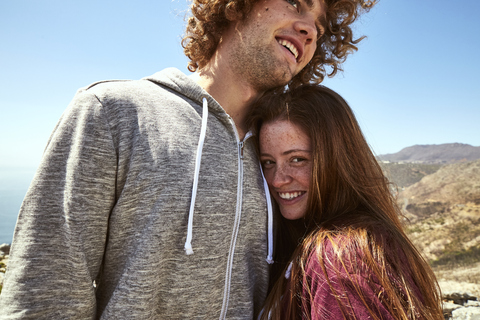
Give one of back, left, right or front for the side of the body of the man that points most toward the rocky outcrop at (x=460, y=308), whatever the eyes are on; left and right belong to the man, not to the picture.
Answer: left

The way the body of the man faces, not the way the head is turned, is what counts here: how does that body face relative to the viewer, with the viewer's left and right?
facing the viewer and to the right of the viewer

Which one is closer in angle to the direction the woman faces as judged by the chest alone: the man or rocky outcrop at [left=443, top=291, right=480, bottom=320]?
the man

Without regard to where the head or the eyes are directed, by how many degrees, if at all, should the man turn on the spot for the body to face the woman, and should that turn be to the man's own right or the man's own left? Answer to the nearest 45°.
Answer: approximately 45° to the man's own left
